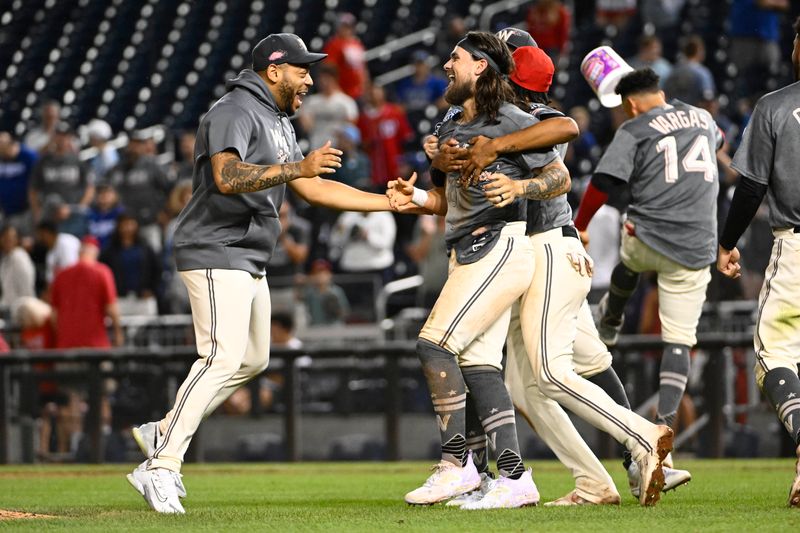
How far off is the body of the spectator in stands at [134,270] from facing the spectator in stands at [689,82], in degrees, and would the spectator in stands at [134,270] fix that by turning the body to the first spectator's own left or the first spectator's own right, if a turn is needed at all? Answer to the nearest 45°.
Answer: approximately 90° to the first spectator's own left

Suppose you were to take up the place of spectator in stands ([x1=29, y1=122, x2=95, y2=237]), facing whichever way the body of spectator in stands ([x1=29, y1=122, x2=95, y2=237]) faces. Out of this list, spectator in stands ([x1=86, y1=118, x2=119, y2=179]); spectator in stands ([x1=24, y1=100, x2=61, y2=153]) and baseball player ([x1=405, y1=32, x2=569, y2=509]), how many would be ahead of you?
1

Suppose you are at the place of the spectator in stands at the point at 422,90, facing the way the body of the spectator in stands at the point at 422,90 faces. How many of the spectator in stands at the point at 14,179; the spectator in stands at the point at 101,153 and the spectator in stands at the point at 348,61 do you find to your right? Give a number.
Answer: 3

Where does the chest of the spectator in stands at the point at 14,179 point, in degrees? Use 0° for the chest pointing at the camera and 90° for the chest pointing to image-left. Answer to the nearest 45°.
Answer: approximately 0°

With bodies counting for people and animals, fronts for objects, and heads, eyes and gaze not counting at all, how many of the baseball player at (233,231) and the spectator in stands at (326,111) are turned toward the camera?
1

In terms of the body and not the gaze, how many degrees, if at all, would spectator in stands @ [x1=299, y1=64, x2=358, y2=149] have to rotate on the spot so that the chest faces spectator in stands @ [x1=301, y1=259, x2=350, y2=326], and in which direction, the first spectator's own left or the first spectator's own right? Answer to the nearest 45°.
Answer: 0° — they already face them

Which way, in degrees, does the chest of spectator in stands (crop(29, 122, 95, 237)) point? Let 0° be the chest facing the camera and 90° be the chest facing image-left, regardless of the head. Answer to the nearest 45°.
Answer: approximately 0°

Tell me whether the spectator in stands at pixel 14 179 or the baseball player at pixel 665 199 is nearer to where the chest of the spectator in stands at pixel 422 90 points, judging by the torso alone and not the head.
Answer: the baseball player

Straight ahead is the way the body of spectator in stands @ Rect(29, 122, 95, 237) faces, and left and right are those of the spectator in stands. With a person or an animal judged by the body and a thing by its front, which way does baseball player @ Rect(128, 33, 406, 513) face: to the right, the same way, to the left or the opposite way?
to the left

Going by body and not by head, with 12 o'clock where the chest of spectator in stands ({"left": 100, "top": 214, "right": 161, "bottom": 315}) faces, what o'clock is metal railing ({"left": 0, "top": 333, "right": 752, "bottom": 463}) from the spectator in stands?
The metal railing is roughly at 12 o'clock from the spectator in stands.

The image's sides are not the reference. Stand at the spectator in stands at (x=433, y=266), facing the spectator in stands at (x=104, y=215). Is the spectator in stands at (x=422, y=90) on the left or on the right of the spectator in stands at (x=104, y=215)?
right

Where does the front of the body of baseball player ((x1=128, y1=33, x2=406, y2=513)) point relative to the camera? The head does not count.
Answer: to the viewer's right
